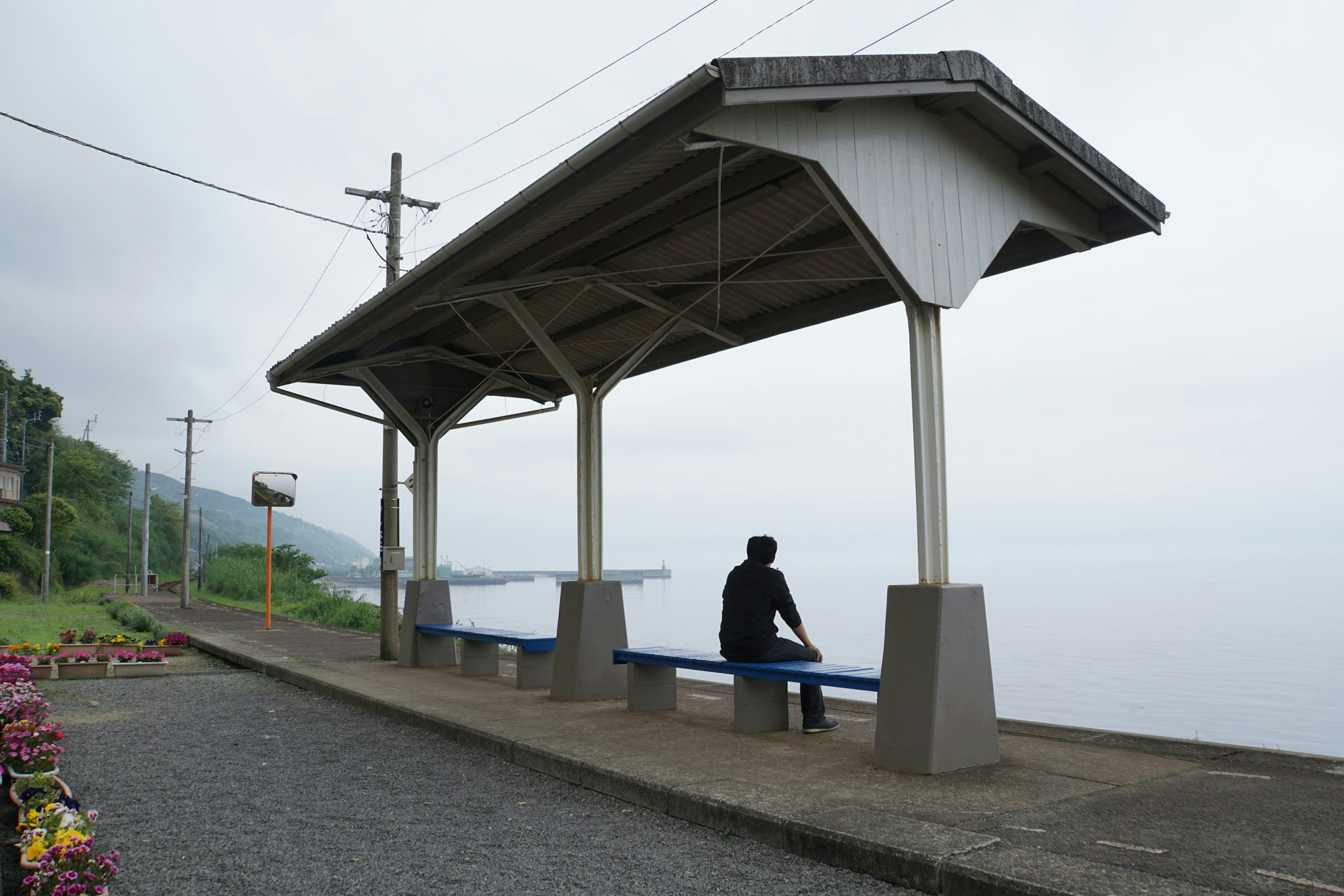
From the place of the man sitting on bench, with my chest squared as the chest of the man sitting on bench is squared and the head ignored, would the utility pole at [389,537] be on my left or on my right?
on my left

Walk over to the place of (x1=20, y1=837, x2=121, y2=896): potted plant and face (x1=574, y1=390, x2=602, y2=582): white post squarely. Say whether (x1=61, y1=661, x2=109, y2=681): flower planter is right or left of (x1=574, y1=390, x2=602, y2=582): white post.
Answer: left

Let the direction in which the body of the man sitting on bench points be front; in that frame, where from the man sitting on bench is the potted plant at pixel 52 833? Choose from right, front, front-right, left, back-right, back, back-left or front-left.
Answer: back

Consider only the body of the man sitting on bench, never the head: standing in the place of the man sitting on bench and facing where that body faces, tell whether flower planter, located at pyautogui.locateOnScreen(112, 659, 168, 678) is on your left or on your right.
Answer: on your left

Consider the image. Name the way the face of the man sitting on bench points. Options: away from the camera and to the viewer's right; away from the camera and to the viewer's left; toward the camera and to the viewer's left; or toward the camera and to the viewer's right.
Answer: away from the camera and to the viewer's right

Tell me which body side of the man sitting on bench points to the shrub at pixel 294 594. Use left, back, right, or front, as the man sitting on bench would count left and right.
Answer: left

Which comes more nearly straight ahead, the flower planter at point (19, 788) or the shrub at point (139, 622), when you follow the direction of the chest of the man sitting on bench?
the shrub

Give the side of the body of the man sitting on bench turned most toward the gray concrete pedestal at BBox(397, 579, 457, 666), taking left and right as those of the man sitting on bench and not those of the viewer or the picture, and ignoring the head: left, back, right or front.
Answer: left

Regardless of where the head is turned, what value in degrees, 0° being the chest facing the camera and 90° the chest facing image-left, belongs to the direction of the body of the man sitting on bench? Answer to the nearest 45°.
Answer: approximately 225°

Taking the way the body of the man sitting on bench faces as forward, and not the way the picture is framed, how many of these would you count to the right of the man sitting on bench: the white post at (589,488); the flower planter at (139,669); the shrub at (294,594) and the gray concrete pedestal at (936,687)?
1

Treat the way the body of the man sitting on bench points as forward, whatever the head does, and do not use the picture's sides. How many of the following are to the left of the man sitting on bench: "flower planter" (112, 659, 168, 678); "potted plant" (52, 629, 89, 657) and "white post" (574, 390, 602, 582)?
3

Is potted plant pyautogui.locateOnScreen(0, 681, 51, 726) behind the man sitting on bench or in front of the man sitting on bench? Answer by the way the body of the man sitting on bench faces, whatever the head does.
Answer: behind
